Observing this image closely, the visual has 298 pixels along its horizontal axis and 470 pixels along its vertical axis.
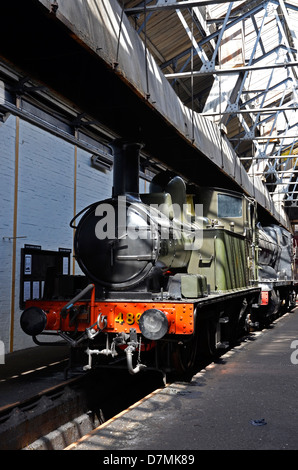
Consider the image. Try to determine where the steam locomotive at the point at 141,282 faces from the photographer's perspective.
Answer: facing the viewer and to the left of the viewer
